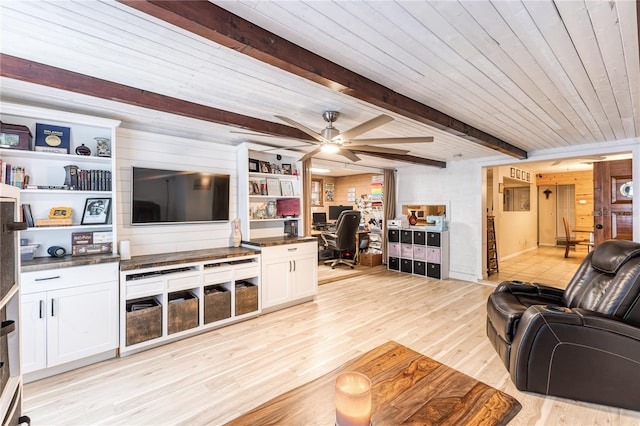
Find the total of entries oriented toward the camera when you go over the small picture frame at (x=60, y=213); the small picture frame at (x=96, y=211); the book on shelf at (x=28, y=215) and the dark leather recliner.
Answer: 3

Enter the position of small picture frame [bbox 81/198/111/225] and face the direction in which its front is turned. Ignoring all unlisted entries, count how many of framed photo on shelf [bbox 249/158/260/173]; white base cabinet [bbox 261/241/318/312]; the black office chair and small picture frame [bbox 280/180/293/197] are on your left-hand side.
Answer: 4

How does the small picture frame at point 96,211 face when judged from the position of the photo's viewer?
facing the viewer

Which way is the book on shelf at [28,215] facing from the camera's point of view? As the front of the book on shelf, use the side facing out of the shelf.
toward the camera

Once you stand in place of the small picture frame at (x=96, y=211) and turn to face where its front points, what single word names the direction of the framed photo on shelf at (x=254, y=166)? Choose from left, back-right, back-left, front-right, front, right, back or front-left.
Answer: left

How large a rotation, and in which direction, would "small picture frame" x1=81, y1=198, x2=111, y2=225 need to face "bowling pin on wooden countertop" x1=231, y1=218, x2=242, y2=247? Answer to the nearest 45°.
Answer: approximately 90° to its left

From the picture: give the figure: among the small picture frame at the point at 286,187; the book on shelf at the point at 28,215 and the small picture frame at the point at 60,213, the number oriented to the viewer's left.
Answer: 0

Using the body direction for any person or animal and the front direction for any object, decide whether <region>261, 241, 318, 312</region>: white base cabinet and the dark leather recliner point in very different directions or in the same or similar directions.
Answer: very different directions

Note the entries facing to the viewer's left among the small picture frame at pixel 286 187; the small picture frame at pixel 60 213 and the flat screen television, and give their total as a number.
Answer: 0
